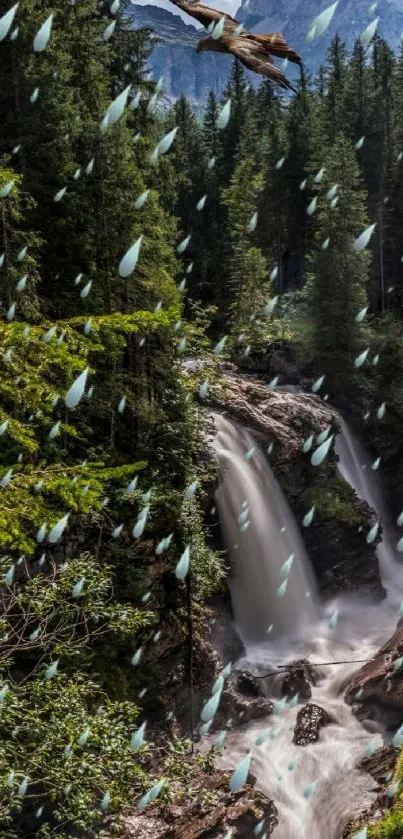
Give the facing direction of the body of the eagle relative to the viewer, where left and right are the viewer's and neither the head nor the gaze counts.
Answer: facing to the left of the viewer
